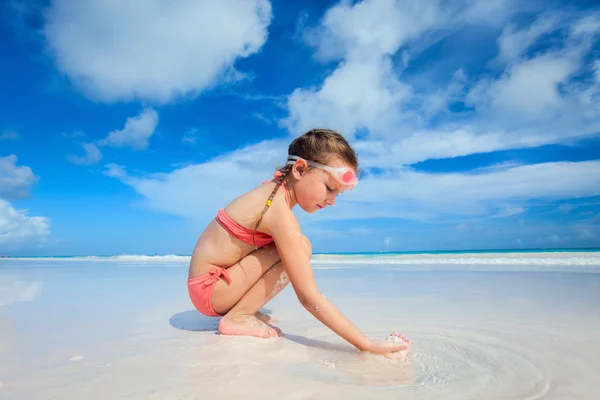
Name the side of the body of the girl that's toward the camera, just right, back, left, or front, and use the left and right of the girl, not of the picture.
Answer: right

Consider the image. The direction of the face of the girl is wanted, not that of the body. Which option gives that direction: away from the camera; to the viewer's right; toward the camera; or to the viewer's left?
to the viewer's right
